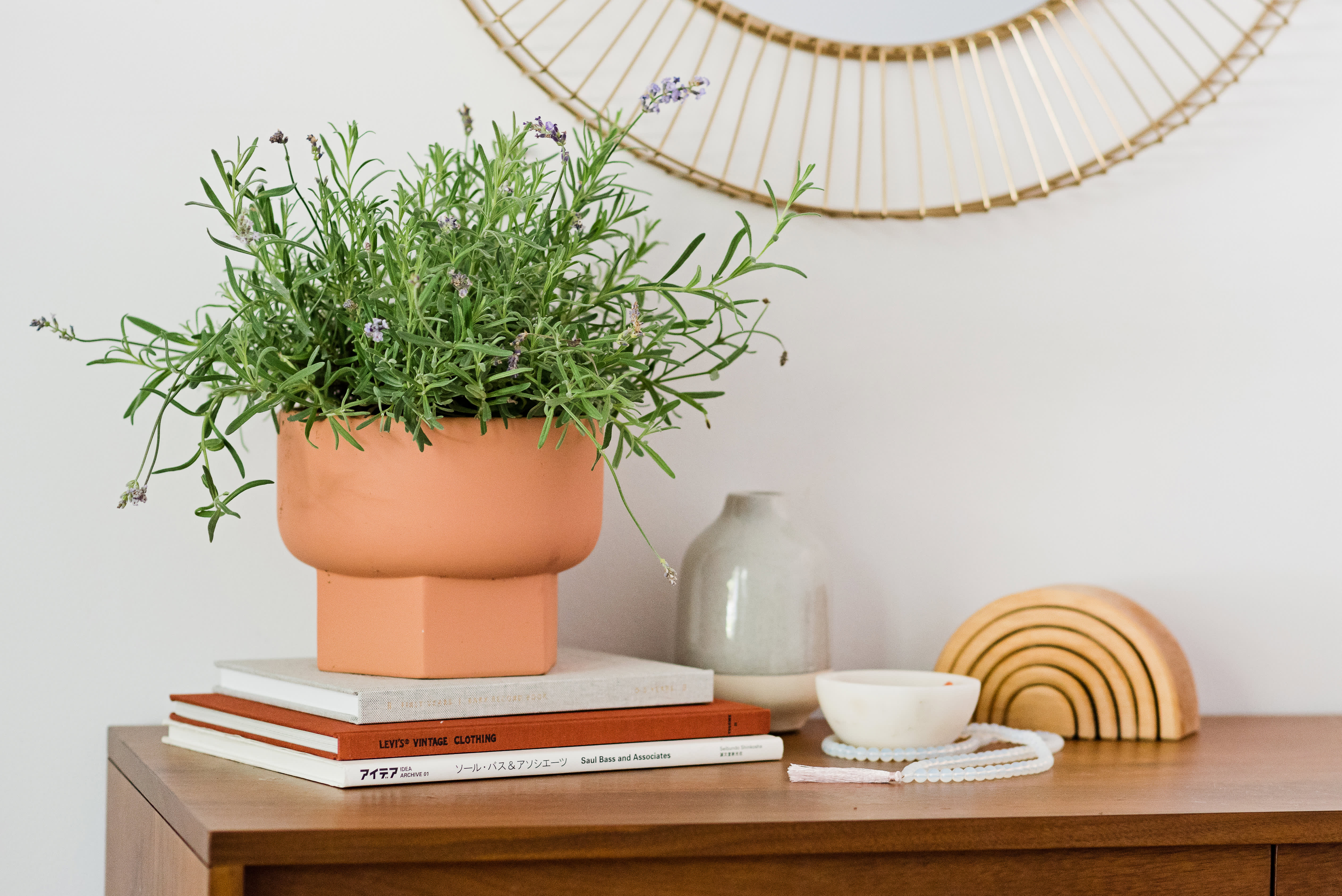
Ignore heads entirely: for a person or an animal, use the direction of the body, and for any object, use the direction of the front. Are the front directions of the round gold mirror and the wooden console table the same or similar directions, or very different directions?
same or similar directions

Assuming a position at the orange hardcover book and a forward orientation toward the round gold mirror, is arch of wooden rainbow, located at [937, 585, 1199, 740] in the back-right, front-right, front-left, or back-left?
front-right

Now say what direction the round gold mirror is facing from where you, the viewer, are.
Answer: facing the viewer

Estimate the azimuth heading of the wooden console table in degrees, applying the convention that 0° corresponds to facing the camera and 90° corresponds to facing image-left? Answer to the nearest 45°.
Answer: approximately 0°

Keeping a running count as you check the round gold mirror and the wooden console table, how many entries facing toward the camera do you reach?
2
